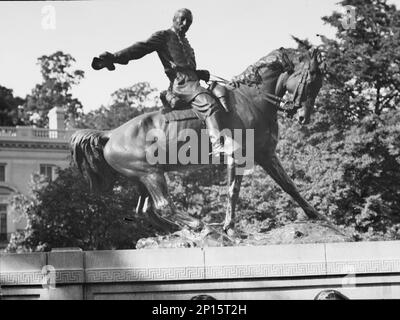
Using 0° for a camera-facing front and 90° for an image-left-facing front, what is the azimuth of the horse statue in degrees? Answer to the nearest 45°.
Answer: approximately 270°

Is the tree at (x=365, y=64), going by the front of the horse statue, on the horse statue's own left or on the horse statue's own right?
on the horse statue's own left
